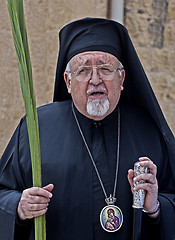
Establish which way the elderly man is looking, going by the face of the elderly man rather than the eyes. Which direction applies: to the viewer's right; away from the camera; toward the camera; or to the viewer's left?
toward the camera

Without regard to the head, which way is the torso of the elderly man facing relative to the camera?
toward the camera
